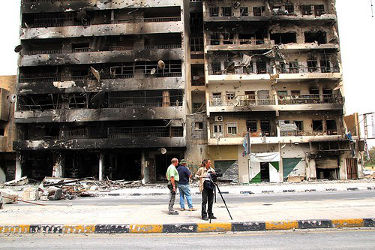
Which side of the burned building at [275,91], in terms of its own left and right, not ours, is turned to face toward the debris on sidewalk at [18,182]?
right

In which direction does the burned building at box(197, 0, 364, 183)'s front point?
toward the camera

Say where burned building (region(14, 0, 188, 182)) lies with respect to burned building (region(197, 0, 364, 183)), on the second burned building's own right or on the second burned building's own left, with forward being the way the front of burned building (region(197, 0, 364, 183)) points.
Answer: on the second burned building's own right

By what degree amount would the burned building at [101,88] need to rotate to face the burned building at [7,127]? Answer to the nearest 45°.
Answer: approximately 135° to its right

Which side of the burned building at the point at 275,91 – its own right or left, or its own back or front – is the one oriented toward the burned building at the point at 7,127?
right

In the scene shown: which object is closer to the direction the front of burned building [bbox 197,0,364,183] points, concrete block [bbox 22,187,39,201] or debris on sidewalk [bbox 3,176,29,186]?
the concrete block

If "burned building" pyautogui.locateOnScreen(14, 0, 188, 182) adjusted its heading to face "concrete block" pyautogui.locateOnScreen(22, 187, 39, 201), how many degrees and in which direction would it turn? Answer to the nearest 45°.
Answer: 0° — it already faces it

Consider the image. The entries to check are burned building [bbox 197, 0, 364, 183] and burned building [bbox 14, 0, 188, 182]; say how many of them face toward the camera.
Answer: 2

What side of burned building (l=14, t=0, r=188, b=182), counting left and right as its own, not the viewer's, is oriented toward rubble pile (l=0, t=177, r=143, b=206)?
front

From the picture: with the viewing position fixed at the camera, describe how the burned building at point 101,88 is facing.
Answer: facing the viewer
